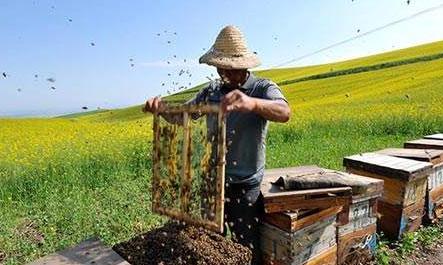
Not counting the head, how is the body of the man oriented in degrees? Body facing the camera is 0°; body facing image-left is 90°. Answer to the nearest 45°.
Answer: approximately 45°

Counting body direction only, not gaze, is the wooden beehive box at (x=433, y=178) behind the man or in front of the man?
behind
